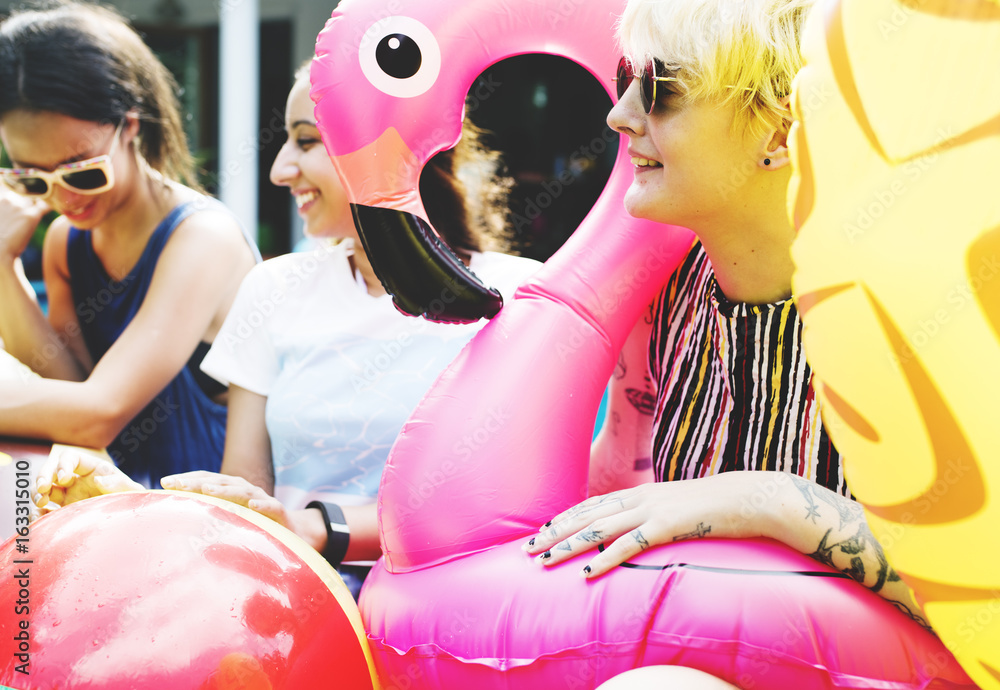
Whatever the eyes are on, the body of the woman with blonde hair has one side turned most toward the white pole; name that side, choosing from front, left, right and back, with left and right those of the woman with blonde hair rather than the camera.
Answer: right

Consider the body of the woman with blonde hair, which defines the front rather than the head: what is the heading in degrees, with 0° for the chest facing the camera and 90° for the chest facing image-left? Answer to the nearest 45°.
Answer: approximately 45°

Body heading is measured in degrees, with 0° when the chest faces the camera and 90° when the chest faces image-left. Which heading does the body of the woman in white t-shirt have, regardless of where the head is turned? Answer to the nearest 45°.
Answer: approximately 45°

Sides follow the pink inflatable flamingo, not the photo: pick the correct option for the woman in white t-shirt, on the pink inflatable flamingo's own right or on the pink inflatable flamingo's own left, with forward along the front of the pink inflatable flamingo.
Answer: on the pink inflatable flamingo's own right

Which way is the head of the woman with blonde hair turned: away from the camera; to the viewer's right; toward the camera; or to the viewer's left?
to the viewer's left

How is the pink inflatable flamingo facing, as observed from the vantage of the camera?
facing to the left of the viewer

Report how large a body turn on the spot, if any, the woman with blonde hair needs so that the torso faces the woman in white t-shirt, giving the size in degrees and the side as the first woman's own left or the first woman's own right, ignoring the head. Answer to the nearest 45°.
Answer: approximately 90° to the first woman's own right
